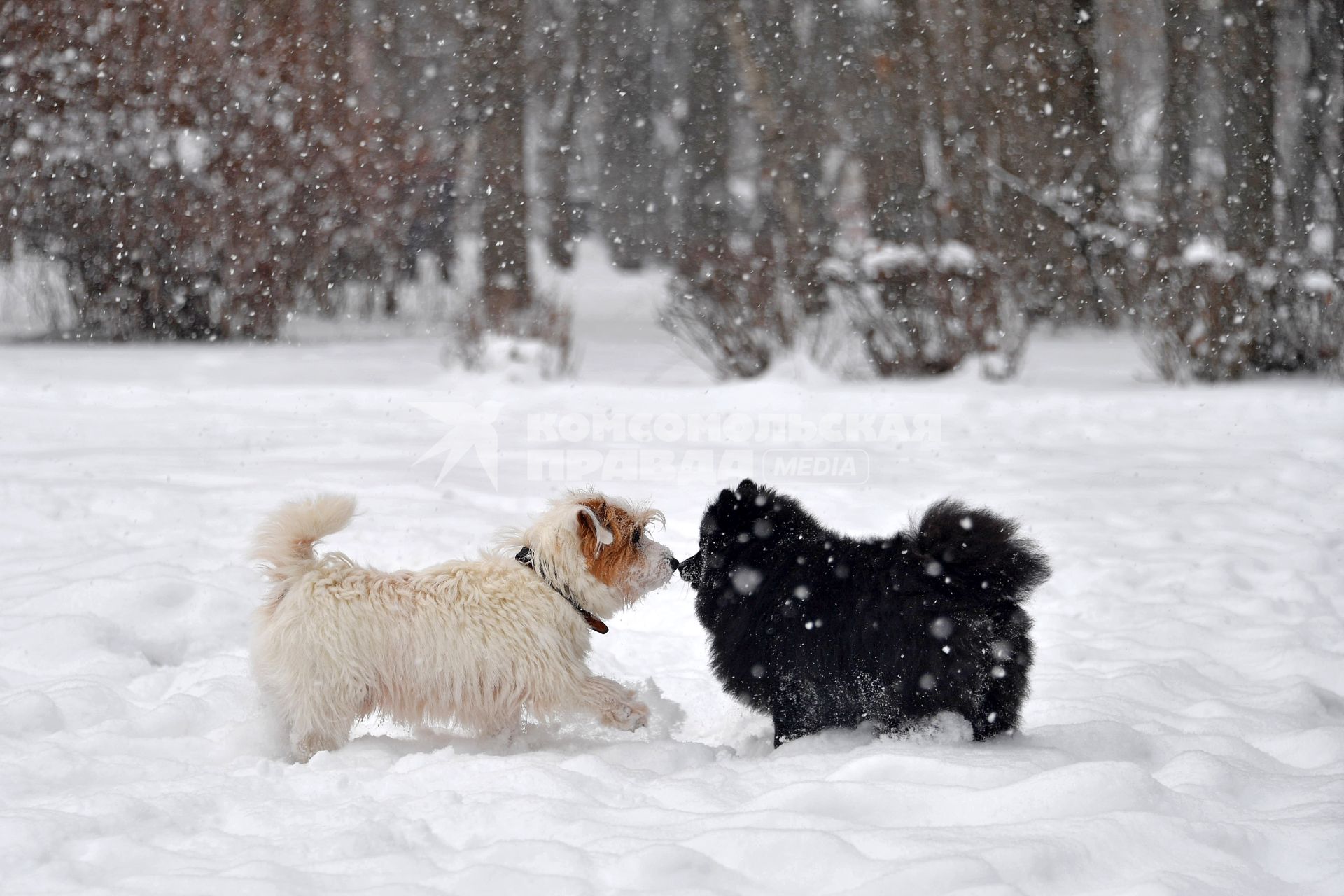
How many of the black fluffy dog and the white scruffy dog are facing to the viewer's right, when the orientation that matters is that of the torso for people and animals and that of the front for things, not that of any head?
1

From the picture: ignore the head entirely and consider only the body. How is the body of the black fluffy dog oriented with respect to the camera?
to the viewer's left

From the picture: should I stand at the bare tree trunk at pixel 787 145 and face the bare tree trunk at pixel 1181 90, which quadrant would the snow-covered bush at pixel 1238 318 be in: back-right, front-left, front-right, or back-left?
front-right

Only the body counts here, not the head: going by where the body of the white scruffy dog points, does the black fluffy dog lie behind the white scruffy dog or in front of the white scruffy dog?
in front

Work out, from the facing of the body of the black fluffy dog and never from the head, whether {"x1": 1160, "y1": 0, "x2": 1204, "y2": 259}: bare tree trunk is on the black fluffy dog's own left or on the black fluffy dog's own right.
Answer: on the black fluffy dog's own right

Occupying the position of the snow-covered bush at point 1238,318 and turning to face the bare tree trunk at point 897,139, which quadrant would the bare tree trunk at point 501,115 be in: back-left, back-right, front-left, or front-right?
front-left

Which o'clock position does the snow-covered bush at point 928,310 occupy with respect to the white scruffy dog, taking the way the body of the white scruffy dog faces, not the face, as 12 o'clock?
The snow-covered bush is roughly at 10 o'clock from the white scruffy dog.

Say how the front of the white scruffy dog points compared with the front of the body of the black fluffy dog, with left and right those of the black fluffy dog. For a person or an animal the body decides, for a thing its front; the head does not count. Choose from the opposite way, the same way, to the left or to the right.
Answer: the opposite way

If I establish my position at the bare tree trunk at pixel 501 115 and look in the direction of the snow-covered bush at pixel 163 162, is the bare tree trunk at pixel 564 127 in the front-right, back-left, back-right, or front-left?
back-right

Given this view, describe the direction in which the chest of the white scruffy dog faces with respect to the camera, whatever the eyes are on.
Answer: to the viewer's right

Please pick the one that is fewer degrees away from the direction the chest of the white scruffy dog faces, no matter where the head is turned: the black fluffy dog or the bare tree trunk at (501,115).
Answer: the black fluffy dog

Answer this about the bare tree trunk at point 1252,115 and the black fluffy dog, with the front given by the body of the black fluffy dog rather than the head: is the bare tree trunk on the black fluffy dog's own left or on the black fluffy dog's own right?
on the black fluffy dog's own right

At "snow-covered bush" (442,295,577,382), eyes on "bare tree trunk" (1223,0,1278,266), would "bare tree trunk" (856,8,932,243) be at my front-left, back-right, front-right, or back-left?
front-left

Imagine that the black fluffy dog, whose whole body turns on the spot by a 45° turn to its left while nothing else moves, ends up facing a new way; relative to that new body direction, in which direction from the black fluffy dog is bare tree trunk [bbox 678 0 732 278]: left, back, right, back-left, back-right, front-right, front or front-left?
back-right

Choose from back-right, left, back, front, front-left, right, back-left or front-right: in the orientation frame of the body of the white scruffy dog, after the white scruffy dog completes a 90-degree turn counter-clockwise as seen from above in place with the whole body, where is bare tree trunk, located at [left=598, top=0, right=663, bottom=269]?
front
